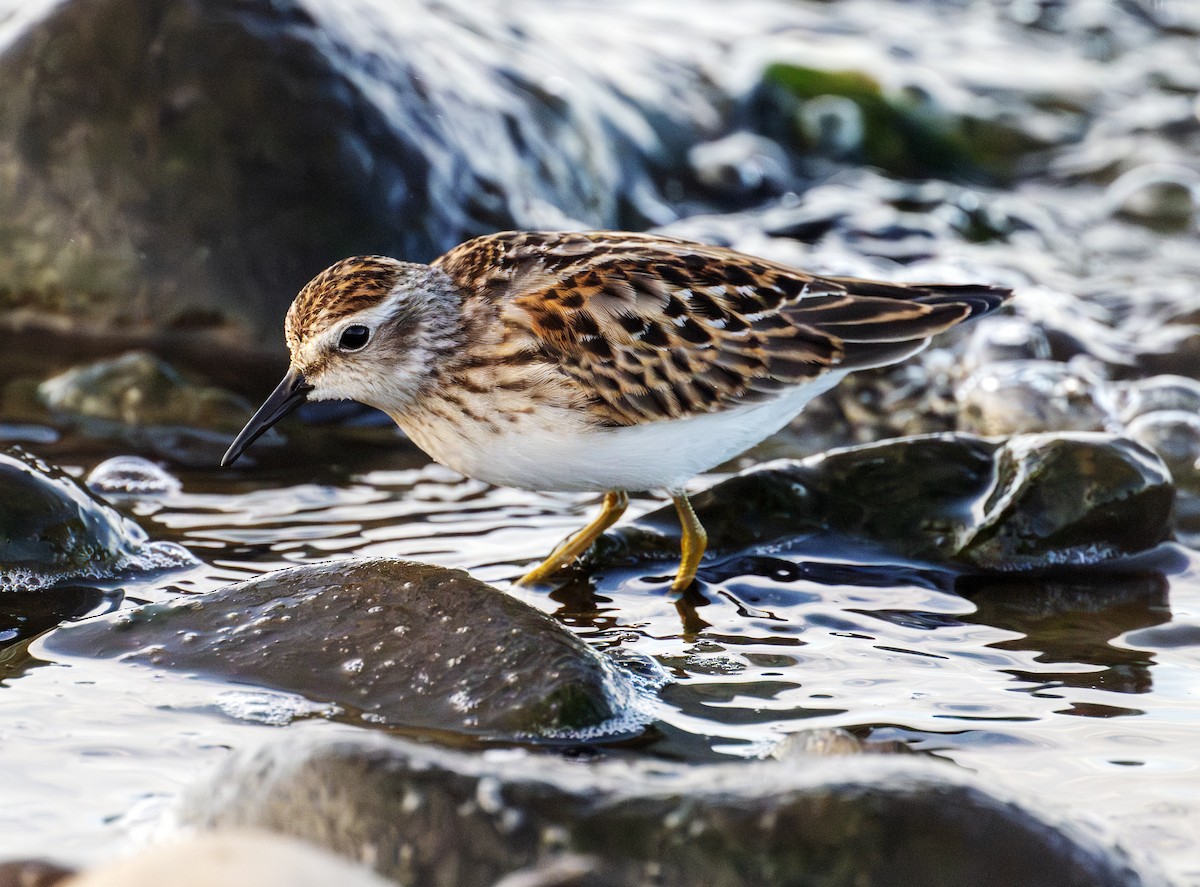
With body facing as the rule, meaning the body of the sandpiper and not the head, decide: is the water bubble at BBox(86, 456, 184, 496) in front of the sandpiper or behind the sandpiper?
in front

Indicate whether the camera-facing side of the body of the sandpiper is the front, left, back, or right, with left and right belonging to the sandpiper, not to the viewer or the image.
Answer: left

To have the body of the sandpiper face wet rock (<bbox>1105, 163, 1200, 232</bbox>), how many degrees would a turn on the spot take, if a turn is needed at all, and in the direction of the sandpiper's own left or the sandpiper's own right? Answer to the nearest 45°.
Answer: approximately 135° to the sandpiper's own right

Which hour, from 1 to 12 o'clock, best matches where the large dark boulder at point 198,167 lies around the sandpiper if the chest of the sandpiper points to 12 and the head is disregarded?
The large dark boulder is roughly at 2 o'clock from the sandpiper.

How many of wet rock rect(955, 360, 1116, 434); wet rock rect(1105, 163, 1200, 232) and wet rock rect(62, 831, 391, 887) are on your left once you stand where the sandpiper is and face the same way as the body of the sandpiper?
1

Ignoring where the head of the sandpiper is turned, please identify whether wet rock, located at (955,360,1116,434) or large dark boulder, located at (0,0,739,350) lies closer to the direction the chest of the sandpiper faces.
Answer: the large dark boulder

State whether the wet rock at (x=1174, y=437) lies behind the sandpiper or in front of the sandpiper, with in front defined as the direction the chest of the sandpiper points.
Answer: behind

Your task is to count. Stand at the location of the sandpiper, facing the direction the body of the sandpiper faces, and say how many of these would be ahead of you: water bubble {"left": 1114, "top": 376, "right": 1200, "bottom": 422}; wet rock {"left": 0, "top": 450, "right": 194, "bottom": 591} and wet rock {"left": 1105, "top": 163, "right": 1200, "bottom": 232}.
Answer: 1

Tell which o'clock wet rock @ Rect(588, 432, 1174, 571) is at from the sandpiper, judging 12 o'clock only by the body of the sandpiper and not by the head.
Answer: The wet rock is roughly at 6 o'clock from the sandpiper.

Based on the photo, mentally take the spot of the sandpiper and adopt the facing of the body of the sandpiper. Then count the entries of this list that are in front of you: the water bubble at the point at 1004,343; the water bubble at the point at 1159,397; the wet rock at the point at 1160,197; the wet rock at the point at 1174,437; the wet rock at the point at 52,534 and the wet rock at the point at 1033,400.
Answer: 1

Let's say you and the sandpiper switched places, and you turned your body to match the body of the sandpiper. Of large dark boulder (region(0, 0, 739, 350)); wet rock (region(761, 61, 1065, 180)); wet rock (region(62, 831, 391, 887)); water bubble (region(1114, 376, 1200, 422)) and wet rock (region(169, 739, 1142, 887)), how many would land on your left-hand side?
2

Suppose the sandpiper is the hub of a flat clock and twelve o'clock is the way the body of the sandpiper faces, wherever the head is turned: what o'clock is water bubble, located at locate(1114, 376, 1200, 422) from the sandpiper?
The water bubble is roughly at 5 o'clock from the sandpiper.

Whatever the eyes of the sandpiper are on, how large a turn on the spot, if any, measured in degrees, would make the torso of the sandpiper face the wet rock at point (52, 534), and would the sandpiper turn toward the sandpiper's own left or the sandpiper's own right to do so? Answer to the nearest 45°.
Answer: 0° — it already faces it
